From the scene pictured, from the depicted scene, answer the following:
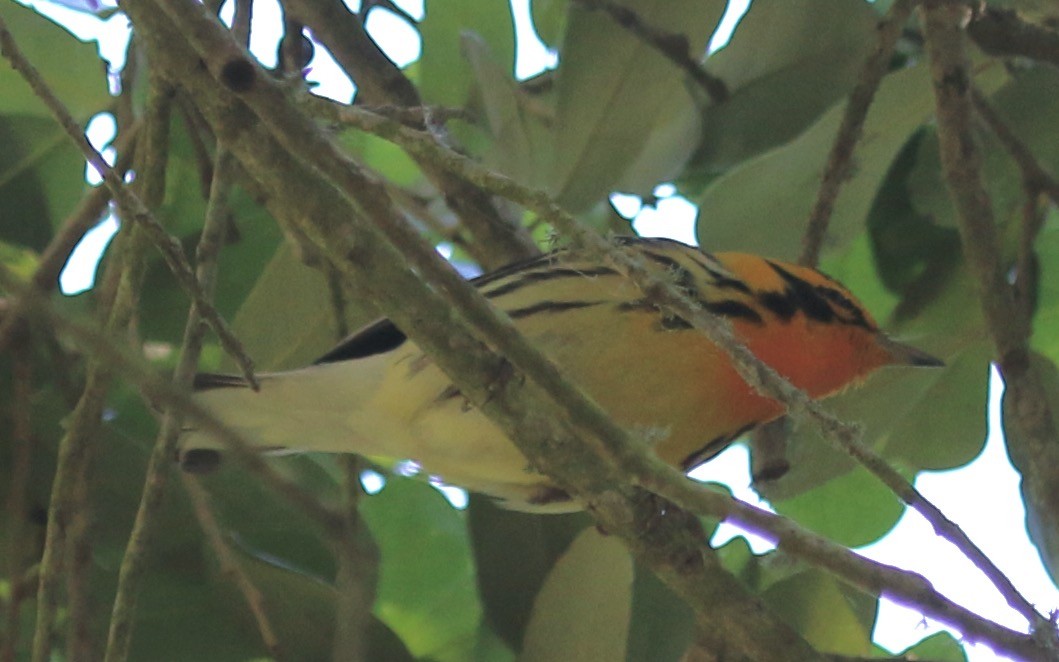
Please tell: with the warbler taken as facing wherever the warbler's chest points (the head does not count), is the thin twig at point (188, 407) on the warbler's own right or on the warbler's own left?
on the warbler's own right

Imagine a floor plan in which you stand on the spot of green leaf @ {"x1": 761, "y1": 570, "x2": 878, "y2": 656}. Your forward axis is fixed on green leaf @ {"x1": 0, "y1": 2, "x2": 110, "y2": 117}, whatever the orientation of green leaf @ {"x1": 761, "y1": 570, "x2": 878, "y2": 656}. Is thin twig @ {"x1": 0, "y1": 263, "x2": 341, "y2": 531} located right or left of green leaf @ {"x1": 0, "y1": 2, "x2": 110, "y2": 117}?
left

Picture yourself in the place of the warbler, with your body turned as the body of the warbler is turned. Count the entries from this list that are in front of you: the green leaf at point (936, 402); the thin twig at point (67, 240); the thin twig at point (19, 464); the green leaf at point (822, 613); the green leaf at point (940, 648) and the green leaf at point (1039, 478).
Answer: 4

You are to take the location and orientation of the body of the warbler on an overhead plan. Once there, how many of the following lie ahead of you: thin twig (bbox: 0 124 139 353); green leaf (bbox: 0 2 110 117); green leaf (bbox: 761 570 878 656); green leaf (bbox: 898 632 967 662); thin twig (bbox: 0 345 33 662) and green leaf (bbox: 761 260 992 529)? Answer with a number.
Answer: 3

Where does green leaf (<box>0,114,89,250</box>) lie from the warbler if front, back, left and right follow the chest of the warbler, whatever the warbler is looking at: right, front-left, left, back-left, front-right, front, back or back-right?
back

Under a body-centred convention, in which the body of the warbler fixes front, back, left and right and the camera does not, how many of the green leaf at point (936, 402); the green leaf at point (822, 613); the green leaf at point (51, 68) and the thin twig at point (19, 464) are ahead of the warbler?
2

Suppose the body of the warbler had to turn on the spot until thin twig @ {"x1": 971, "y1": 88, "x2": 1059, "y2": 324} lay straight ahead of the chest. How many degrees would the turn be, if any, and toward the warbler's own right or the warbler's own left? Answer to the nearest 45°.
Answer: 0° — it already faces it

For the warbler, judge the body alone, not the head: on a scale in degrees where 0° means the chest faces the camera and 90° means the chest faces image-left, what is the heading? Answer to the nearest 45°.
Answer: approximately 270°

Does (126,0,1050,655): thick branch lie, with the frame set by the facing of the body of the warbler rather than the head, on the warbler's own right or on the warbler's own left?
on the warbler's own right
